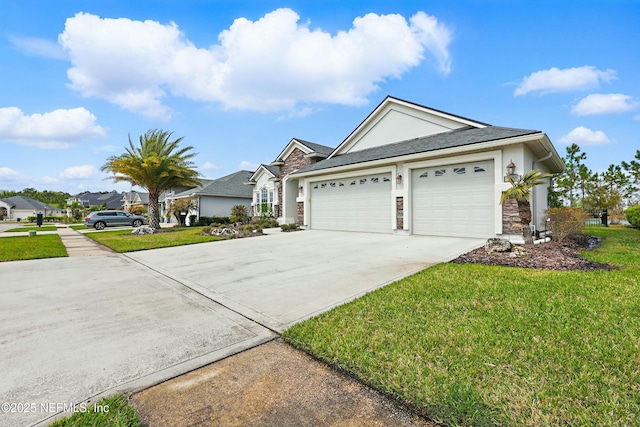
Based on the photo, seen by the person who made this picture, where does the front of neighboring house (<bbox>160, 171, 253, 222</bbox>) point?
facing the viewer and to the left of the viewer

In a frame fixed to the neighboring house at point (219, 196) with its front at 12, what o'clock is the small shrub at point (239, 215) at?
The small shrub is roughly at 10 o'clock from the neighboring house.

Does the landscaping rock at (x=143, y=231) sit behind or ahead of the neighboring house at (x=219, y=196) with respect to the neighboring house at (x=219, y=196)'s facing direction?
ahead
